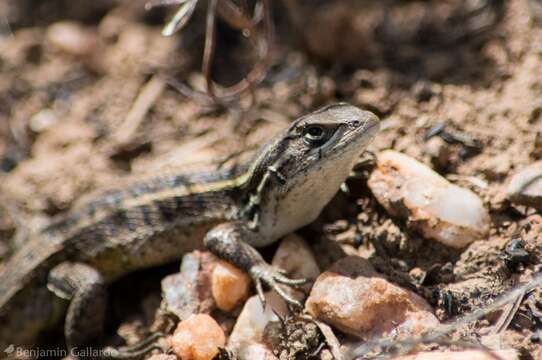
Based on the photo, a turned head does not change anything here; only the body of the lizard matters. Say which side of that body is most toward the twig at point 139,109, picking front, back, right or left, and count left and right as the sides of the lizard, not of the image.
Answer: left

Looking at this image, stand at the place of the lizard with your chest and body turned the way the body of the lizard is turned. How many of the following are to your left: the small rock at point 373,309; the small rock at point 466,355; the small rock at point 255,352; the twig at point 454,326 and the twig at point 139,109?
1

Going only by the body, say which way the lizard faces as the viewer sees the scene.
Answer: to the viewer's right

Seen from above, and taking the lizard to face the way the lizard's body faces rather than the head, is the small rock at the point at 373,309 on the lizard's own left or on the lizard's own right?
on the lizard's own right

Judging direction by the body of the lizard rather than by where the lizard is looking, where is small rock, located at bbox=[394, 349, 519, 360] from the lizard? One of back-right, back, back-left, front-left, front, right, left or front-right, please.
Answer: front-right

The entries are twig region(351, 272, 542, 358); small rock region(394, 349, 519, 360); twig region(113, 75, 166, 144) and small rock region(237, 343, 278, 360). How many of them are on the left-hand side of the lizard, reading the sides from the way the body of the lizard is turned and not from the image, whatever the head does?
1

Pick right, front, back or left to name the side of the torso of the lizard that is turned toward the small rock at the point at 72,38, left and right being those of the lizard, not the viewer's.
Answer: left

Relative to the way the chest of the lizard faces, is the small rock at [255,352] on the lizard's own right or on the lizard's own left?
on the lizard's own right

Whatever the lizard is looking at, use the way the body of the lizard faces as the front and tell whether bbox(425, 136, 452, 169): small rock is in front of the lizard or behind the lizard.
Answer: in front
